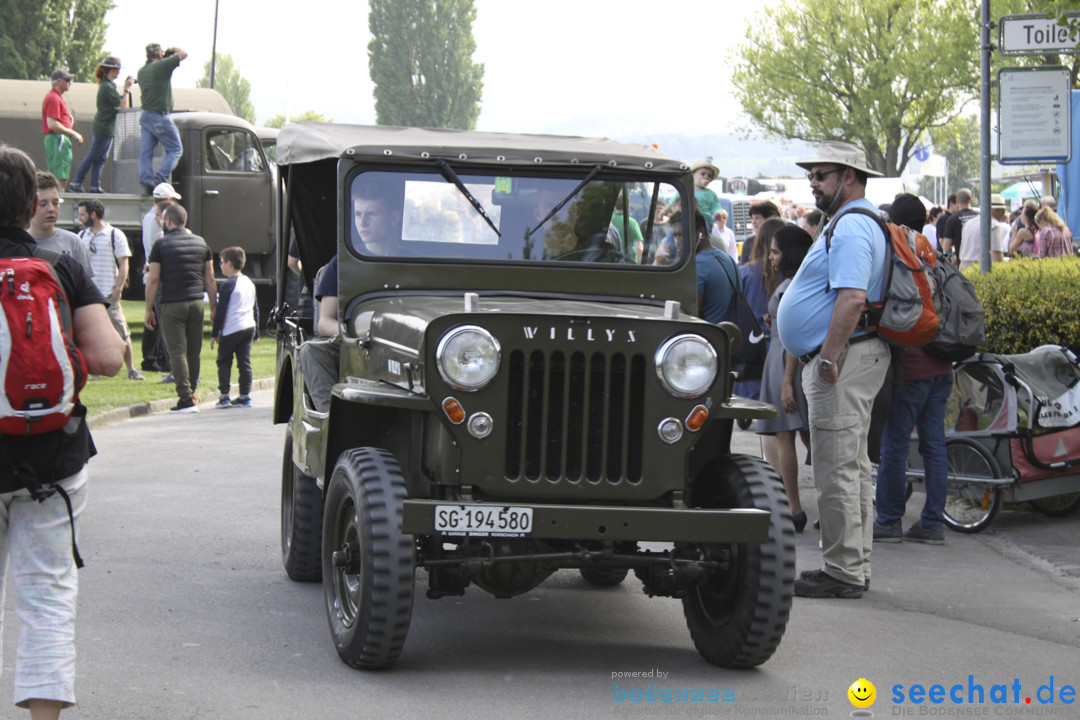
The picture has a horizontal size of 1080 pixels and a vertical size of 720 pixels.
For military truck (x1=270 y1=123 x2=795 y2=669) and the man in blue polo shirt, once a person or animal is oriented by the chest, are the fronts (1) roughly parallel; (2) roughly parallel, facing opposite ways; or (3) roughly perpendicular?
roughly perpendicular

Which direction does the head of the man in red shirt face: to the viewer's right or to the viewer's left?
to the viewer's right

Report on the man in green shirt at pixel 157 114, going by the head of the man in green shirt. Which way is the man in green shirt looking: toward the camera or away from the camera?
away from the camera

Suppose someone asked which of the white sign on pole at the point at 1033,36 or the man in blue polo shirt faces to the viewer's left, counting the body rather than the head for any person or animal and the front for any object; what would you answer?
the man in blue polo shirt

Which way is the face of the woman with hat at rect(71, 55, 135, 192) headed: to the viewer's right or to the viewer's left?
to the viewer's right
